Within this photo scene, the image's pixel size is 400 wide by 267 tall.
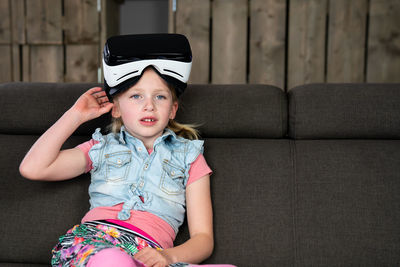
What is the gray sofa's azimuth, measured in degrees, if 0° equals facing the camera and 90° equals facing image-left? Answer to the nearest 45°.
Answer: approximately 0°

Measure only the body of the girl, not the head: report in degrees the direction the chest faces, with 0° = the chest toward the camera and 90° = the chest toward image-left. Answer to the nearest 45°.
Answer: approximately 0°
